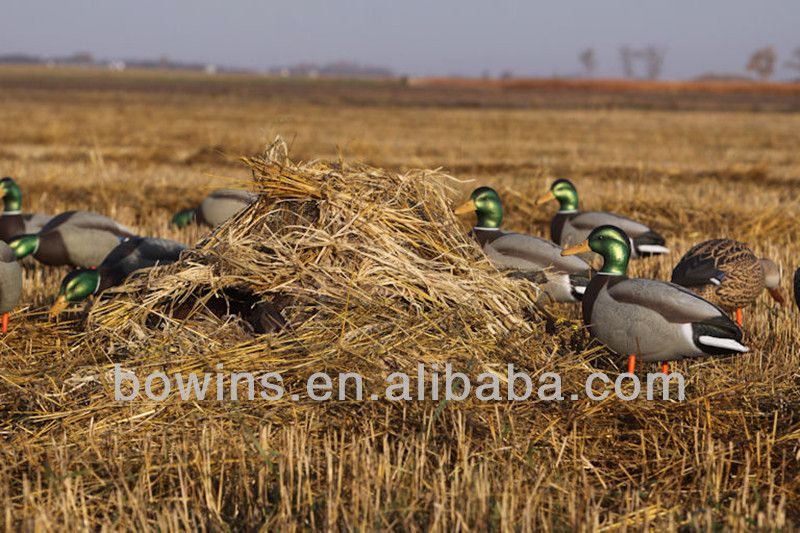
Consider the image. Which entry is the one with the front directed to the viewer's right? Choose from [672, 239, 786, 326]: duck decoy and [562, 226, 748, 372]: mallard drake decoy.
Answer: the duck decoy

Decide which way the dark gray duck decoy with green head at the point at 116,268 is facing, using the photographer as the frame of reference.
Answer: facing to the left of the viewer

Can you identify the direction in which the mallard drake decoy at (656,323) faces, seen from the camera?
facing to the left of the viewer

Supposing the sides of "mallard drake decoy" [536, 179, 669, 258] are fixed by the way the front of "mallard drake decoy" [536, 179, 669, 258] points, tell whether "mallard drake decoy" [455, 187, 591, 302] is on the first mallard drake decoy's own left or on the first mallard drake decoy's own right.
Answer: on the first mallard drake decoy's own left

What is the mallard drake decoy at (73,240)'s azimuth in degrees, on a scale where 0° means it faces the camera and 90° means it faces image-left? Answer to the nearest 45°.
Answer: approximately 90°

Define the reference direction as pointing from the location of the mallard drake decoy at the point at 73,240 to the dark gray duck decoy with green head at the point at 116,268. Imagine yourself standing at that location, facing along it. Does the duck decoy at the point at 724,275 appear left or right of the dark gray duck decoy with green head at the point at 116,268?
left

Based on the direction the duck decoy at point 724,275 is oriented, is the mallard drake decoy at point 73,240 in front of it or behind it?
behind

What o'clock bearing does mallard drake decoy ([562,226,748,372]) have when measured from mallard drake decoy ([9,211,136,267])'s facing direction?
mallard drake decoy ([562,226,748,372]) is roughly at 8 o'clock from mallard drake decoy ([9,211,136,267]).

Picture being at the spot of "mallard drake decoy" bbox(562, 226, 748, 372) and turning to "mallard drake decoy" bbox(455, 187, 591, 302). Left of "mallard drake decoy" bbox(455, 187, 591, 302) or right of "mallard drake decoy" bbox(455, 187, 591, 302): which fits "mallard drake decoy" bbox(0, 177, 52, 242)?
left

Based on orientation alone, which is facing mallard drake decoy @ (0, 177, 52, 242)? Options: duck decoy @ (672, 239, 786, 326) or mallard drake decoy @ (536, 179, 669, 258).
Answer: mallard drake decoy @ (536, 179, 669, 258)

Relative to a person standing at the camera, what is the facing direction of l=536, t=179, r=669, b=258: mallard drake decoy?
facing to the left of the viewer

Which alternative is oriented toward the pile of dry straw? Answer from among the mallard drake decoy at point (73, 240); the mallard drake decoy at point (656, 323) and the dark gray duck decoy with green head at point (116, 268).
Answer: the mallard drake decoy at point (656, 323)

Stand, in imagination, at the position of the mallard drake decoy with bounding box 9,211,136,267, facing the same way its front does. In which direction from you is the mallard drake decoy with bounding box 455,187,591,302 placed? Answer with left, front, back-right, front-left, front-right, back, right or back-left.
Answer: back-left

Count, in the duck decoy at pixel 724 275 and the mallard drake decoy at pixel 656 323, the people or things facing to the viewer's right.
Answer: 1

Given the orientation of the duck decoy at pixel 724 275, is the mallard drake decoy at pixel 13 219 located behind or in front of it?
behind
